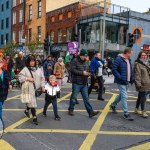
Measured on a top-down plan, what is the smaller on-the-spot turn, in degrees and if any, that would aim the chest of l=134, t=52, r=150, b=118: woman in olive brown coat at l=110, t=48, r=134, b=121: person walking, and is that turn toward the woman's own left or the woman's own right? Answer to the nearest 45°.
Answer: approximately 90° to the woman's own right

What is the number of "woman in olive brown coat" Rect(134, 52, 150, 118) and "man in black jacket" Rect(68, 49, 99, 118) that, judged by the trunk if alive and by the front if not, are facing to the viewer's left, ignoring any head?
0
